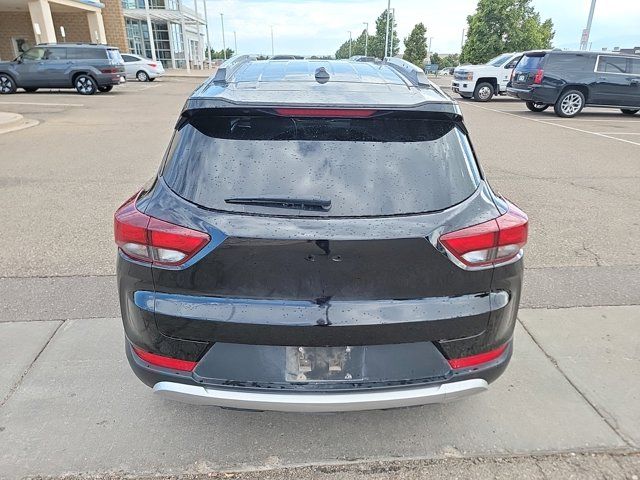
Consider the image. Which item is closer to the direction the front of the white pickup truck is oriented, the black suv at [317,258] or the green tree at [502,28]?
the black suv

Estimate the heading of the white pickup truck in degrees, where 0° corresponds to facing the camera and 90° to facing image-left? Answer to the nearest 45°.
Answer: approximately 45°

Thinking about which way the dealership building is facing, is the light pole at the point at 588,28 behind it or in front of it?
in front

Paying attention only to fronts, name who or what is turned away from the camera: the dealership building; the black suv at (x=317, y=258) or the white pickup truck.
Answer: the black suv

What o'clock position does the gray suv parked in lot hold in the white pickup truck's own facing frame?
The gray suv parked in lot is roughly at 1 o'clock from the white pickup truck.

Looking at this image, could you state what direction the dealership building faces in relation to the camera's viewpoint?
facing the viewer and to the right of the viewer

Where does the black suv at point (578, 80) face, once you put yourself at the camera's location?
facing away from the viewer and to the right of the viewer

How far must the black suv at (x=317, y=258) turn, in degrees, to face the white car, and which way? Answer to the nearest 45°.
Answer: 0° — it already faces it

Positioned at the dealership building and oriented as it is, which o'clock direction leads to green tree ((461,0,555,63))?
The green tree is roughly at 11 o'clock from the dealership building.

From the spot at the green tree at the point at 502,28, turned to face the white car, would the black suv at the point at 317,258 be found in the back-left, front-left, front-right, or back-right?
front-left

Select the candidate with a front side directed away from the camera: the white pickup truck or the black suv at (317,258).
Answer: the black suv

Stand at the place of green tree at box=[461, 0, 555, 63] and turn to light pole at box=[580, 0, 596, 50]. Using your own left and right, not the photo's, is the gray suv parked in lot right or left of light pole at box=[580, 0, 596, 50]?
right

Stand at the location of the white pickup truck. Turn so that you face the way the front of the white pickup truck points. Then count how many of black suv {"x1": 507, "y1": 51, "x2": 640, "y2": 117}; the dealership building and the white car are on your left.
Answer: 1

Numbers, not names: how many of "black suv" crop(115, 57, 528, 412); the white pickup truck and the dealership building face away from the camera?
1

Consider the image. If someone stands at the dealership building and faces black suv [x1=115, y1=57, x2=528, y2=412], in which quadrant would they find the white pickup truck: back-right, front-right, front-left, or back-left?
front-left

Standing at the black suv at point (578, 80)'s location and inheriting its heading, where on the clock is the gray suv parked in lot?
The gray suv parked in lot is roughly at 7 o'clock from the black suv.

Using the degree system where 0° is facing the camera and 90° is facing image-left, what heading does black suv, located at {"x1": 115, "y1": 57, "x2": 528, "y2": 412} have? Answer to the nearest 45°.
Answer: approximately 180°

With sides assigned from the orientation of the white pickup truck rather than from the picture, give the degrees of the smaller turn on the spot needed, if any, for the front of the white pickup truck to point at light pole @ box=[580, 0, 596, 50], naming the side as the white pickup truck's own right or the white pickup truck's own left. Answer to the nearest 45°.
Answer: approximately 180°

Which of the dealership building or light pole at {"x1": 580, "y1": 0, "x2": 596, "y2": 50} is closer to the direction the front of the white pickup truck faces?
the dealership building
